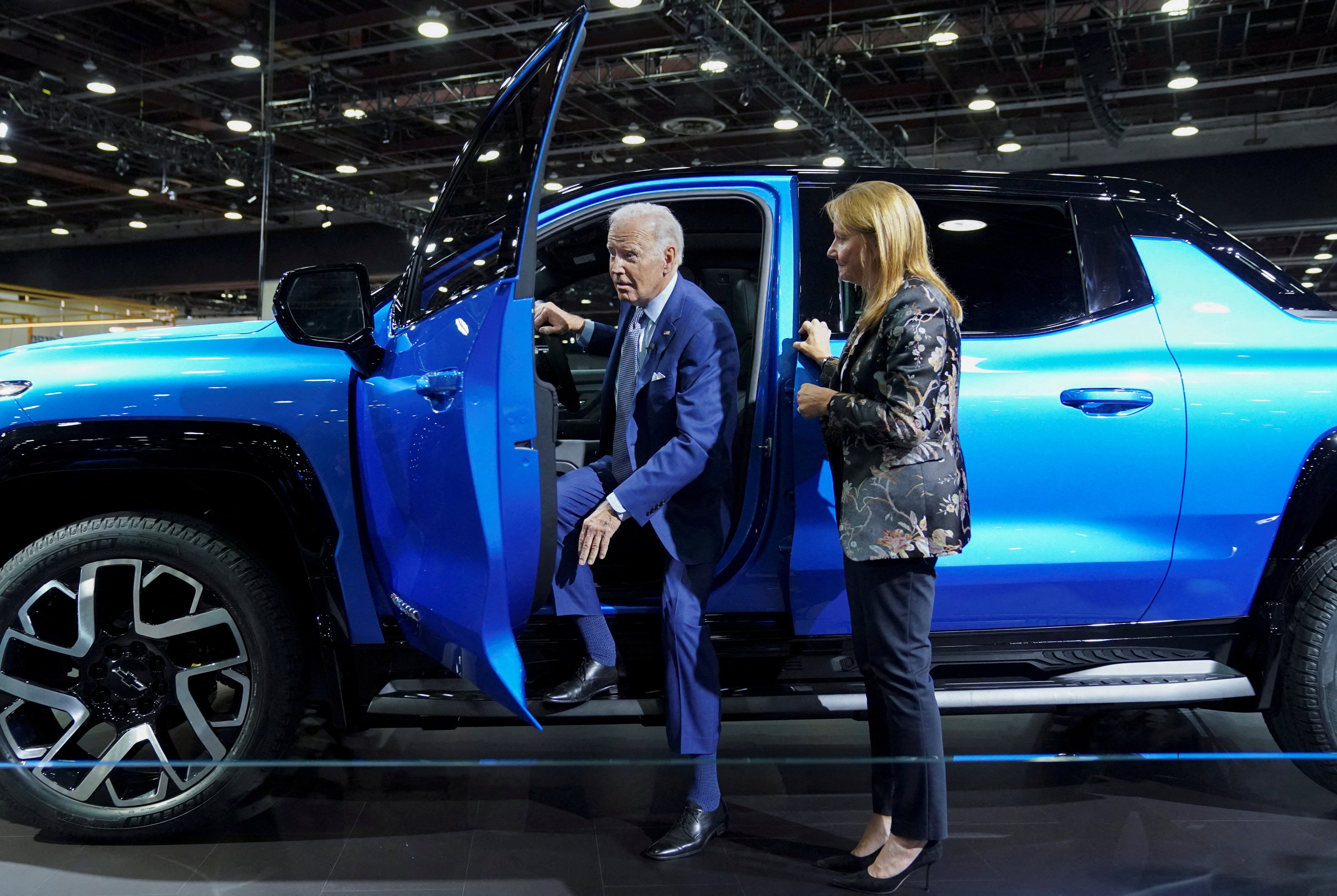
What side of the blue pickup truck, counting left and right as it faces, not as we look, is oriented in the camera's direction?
left

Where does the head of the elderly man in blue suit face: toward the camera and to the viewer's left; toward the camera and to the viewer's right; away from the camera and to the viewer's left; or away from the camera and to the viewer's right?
toward the camera and to the viewer's left

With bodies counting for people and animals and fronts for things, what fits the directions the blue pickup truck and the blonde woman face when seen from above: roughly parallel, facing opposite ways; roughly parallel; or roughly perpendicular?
roughly parallel

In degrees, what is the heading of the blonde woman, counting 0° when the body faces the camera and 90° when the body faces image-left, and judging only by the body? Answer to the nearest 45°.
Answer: approximately 90°

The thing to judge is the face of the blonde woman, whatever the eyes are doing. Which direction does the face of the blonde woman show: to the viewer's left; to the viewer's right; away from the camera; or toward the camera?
to the viewer's left

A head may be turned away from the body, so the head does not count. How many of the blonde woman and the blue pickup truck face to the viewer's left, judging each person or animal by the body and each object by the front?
2

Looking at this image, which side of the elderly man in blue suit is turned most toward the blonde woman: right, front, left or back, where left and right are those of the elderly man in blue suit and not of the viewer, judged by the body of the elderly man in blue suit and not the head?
left
